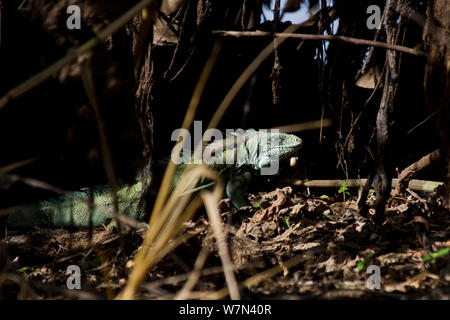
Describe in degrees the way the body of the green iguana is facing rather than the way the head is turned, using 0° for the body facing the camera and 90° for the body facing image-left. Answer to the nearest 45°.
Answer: approximately 270°

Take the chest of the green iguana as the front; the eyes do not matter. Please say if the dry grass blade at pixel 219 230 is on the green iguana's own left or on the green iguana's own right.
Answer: on the green iguana's own right
